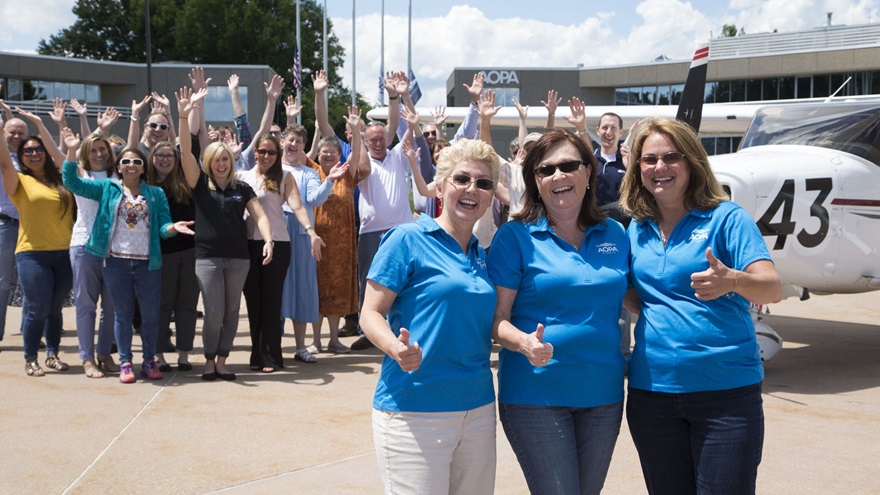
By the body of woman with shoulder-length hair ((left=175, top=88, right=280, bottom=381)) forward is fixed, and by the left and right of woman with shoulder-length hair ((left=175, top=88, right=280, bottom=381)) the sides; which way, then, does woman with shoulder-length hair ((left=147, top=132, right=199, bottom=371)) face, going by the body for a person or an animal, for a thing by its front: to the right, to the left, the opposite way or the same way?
the same way

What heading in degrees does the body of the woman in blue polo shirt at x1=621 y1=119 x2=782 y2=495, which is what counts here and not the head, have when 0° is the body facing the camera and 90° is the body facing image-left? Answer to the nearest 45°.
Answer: approximately 45°

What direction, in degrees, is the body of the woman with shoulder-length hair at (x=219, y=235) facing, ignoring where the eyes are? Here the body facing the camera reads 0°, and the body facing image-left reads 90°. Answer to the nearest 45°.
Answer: approximately 0°

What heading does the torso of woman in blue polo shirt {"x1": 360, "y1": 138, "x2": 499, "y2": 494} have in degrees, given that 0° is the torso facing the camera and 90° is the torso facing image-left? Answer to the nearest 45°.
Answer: approximately 315°

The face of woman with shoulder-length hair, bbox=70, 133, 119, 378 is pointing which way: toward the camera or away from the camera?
toward the camera

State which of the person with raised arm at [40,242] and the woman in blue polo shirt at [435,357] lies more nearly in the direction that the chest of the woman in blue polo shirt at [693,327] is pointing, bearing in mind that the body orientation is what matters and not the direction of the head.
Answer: the woman in blue polo shirt

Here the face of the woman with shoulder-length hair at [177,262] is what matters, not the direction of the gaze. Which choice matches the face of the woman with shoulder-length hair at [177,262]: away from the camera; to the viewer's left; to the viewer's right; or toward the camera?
toward the camera

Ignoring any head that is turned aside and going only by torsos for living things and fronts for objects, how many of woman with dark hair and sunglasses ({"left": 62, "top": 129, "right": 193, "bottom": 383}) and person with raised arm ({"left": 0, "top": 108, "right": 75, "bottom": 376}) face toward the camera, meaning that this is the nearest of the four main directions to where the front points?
2

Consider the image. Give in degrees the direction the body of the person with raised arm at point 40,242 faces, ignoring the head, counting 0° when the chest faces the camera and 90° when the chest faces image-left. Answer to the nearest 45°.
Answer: approximately 0°

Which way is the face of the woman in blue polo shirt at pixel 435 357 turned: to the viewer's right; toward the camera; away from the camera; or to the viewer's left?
toward the camera

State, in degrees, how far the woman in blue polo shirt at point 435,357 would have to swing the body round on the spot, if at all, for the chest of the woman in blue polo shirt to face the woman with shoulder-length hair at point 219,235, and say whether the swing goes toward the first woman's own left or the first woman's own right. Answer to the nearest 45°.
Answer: approximately 180°

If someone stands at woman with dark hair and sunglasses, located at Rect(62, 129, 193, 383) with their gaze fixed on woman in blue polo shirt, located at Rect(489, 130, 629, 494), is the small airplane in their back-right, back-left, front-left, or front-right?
front-left

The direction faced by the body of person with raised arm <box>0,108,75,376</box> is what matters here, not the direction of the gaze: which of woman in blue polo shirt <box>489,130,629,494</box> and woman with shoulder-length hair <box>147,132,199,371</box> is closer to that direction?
the woman in blue polo shirt

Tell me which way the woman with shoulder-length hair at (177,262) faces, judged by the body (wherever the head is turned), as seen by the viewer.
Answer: toward the camera

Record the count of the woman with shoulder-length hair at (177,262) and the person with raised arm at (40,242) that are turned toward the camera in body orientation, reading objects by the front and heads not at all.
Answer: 2

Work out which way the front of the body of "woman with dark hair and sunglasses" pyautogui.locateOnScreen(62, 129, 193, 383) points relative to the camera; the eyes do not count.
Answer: toward the camera

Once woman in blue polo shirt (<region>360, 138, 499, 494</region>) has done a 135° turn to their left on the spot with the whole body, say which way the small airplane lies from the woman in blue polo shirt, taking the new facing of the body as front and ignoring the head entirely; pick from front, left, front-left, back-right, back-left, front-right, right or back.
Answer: front-right
